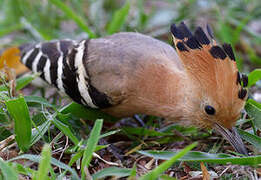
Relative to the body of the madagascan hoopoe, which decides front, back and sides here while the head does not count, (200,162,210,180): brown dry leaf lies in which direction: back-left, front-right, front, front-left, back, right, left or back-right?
right

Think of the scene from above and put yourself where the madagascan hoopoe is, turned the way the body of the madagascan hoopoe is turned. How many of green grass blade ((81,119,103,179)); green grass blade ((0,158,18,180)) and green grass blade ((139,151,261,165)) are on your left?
0

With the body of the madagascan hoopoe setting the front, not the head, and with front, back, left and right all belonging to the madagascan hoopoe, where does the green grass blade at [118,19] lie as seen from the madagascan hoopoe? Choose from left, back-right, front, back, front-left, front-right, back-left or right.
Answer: left

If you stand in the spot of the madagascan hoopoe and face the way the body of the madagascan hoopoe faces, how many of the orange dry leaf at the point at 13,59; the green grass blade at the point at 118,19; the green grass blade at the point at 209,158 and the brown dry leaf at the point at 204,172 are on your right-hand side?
2

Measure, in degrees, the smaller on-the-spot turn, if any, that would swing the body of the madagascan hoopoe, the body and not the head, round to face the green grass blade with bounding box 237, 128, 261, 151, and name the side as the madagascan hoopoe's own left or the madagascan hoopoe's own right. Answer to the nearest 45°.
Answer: approximately 45° to the madagascan hoopoe's own right

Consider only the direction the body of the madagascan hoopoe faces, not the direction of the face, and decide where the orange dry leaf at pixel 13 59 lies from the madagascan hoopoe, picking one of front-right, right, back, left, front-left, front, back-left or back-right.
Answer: back-left

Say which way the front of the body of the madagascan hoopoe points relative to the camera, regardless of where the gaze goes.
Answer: to the viewer's right

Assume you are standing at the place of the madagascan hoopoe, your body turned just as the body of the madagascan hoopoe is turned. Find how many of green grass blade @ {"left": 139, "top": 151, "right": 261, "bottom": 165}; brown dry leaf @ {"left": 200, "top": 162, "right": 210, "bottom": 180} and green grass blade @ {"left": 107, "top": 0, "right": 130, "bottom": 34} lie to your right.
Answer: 2

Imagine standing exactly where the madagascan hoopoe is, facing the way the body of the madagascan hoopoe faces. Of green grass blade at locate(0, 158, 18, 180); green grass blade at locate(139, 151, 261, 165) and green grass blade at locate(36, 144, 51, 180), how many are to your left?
0

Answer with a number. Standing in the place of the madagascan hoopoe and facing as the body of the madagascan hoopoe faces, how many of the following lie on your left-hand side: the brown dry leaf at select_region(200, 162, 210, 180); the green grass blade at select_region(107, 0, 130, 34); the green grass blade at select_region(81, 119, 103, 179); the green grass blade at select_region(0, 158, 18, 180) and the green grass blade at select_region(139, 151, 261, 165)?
1

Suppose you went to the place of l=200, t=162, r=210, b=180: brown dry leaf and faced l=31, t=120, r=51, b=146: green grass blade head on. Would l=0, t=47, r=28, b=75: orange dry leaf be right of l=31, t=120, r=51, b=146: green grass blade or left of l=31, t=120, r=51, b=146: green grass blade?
right

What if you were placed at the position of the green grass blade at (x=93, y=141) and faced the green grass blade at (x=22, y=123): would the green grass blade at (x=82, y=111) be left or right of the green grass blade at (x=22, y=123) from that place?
right

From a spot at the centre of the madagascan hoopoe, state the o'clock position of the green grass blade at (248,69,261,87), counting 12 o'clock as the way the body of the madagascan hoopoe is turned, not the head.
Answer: The green grass blade is roughly at 12 o'clock from the madagascan hoopoe.

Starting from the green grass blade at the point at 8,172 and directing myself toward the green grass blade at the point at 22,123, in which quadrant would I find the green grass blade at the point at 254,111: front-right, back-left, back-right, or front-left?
front-right
